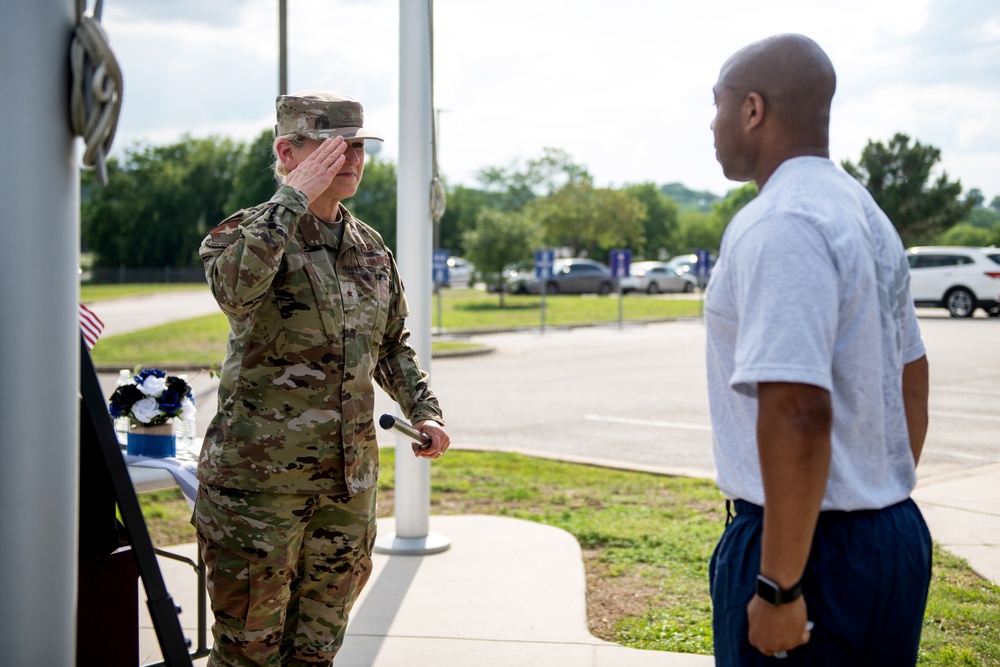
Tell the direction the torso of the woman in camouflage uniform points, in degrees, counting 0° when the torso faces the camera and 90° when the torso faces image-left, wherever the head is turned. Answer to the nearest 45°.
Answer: approximately 315°

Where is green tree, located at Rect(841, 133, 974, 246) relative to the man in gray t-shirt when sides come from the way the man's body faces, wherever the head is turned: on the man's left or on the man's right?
on the man's right

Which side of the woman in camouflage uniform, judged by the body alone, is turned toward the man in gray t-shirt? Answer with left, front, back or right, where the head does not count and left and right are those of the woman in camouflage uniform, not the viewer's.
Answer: front

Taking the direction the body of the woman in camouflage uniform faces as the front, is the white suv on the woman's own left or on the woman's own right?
on the woman's own left

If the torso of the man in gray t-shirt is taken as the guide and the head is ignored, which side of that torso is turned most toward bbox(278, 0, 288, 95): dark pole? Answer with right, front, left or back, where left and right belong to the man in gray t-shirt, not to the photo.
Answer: front

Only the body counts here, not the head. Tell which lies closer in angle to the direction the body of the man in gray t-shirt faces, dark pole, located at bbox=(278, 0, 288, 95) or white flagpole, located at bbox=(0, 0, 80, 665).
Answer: the dark pole

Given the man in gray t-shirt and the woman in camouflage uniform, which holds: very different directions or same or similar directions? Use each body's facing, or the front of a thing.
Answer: very different directions

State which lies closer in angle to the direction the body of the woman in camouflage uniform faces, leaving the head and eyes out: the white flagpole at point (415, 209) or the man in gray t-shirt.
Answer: the man in gray t-shirt

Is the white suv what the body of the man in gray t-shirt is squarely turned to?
no

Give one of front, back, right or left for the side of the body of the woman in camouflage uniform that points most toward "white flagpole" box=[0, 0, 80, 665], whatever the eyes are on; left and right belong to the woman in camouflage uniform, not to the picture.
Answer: right

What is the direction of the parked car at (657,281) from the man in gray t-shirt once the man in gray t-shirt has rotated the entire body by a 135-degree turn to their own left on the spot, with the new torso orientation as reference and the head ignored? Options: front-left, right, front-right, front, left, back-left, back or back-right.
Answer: back

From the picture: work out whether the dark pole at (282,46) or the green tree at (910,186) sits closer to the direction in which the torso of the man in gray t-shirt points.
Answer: the dark pole

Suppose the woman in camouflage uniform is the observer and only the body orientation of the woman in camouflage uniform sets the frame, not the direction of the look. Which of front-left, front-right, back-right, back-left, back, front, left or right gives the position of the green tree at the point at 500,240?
back-left

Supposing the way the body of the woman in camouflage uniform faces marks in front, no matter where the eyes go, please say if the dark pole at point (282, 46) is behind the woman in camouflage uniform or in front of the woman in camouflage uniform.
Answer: behind

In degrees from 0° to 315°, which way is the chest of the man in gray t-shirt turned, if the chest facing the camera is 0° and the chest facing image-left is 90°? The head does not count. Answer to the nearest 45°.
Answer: approximately 135°
